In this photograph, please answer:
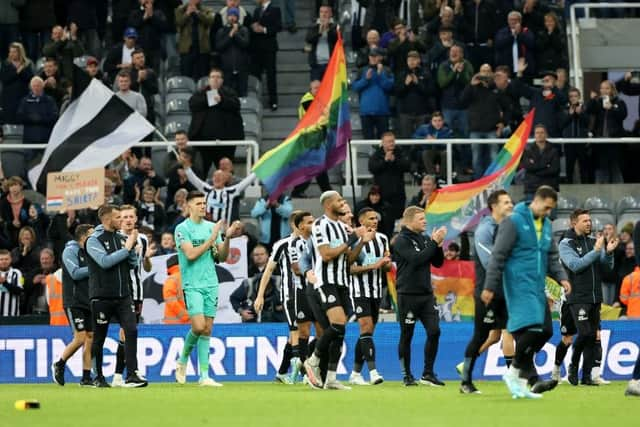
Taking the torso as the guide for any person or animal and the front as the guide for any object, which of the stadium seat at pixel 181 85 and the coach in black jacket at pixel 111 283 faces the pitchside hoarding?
the stadium seat

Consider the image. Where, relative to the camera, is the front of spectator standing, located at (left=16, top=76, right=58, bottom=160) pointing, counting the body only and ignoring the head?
toward the camera

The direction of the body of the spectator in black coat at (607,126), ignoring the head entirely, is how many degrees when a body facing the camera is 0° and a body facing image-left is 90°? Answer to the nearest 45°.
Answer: approximately 0°

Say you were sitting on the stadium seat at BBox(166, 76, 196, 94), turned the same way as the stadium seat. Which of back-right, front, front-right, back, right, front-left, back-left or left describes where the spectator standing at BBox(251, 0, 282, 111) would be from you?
left

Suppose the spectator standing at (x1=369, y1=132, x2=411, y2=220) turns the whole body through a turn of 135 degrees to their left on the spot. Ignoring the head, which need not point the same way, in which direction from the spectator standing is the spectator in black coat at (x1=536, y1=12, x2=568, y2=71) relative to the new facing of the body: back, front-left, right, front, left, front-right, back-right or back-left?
front

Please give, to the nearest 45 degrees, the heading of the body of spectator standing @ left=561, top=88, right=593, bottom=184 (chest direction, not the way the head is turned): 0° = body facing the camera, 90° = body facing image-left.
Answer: approximately 0°

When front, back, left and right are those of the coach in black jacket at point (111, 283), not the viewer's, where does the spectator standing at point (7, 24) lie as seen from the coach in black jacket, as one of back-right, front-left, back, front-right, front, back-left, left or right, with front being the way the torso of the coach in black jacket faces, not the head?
back-left

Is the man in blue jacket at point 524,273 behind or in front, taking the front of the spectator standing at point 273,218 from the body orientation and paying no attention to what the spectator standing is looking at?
in front

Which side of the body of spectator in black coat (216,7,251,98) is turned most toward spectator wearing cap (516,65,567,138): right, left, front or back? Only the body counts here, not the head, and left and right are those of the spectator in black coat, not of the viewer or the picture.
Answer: left

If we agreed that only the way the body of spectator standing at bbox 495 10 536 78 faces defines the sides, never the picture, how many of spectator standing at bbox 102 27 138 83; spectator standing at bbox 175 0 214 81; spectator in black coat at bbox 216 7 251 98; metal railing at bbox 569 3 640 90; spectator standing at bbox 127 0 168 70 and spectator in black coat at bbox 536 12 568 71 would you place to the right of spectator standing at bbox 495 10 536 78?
4

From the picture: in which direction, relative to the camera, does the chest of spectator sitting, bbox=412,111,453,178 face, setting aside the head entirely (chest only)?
toward the camera

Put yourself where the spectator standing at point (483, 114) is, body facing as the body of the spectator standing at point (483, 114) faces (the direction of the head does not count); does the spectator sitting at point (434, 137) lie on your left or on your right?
on your right
